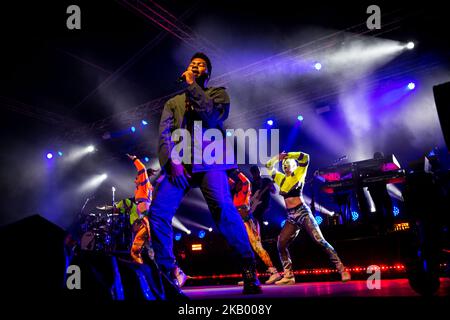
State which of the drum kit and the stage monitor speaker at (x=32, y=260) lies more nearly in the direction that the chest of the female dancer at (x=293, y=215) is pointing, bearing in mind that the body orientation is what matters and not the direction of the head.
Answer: the stage monitor speaker

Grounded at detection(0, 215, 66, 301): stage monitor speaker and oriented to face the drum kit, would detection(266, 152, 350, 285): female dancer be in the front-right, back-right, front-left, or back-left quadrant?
front-right

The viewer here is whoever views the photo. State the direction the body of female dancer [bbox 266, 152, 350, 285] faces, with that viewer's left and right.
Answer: facing the viewer and to the left of the viewer

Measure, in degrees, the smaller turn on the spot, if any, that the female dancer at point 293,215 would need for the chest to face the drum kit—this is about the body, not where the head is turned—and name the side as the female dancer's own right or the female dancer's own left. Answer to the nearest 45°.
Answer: approximately 90° to the female dancer's own right

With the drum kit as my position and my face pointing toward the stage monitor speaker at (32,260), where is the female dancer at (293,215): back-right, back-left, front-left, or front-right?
front-left

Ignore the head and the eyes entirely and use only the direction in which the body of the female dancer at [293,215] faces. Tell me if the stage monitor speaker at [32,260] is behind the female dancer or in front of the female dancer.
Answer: in front
